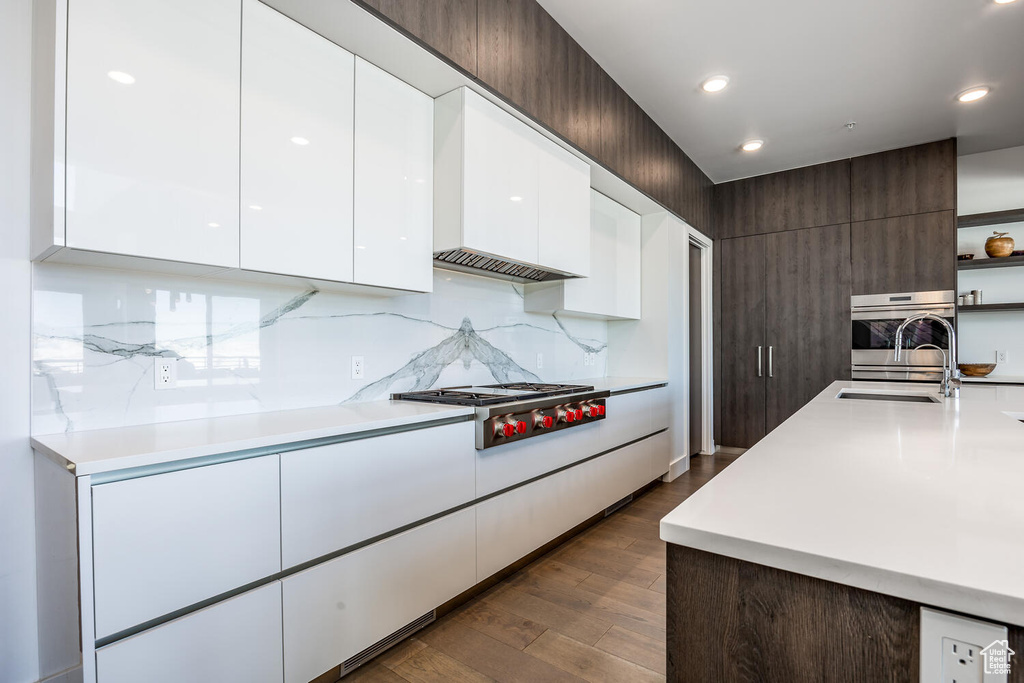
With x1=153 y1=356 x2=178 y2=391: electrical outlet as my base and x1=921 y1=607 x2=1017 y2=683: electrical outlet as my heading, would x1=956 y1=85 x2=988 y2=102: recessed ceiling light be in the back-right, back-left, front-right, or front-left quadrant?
front-left

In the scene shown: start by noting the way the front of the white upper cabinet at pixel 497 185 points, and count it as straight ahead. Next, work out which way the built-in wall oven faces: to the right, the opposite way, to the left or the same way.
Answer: to the right

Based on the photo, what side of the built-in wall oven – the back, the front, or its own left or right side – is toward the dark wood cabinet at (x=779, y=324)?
right

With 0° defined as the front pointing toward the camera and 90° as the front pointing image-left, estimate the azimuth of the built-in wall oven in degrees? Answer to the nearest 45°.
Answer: approximately 0°

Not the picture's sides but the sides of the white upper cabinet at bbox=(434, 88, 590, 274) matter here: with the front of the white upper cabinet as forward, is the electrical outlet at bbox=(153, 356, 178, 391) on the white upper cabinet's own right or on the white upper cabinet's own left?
on the white upper cabinet's own right

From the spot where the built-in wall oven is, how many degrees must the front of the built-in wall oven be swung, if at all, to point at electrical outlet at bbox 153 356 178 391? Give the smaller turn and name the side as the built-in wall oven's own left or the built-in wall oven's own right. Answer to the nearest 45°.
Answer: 0° — it already faces it

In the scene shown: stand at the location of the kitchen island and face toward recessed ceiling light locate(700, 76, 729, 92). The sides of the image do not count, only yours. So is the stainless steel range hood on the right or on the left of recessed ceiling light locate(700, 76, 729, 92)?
left

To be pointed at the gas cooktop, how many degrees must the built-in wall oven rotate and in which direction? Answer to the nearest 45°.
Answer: approximately 45° to its right

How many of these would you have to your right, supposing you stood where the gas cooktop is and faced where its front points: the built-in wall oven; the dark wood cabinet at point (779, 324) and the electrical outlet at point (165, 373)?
1

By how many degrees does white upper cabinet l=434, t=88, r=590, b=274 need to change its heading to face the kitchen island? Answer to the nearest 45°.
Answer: approximately 45° to its right

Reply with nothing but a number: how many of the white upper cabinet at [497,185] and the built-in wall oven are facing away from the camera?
0

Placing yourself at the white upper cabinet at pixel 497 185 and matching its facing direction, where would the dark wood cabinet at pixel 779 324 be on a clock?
The dark wood cabinet is roughly at 9 o'clock from the white upper cabinet.

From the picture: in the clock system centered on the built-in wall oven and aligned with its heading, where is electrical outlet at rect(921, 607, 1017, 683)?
The electrical outlet is roughly at 12 o'clock from the built-in wall oven.

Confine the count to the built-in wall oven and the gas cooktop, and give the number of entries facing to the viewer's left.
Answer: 0

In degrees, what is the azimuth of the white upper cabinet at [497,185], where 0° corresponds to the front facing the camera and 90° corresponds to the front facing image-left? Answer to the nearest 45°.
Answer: approximately 315°

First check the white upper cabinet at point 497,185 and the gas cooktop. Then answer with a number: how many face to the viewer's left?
0

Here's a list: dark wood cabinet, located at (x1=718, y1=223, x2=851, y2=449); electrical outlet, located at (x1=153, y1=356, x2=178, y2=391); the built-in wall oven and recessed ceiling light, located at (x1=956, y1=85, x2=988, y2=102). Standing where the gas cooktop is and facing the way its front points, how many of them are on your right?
1
